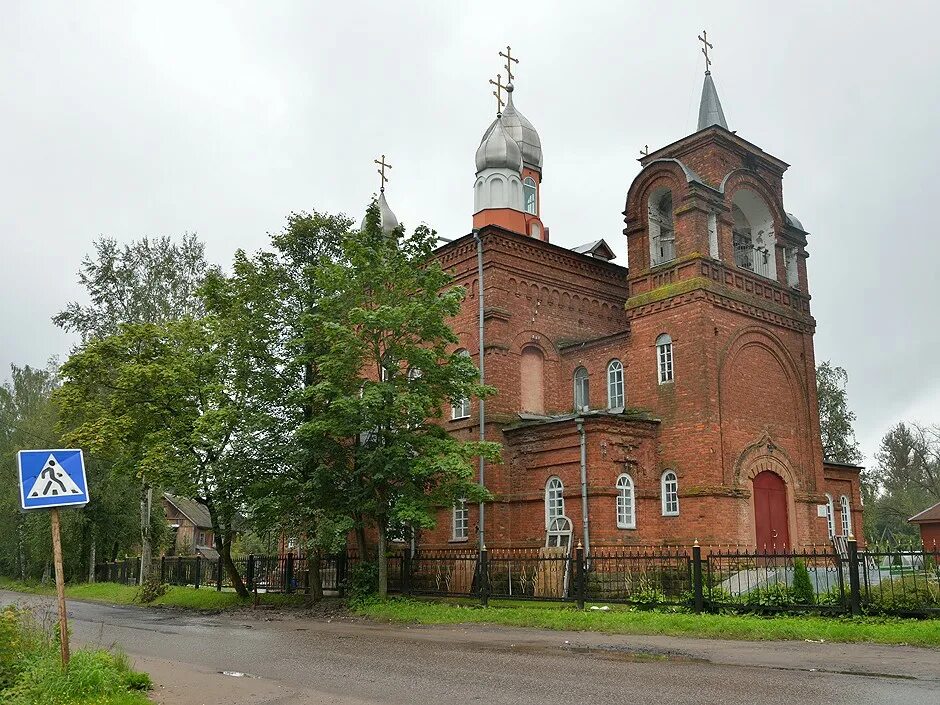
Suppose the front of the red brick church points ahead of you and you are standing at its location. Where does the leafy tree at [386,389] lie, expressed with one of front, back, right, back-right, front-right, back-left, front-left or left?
right

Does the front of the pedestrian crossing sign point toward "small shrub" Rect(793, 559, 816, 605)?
no

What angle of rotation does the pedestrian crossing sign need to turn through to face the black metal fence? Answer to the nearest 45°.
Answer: approximately 135° to its left

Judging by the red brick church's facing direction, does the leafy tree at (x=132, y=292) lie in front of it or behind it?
behind

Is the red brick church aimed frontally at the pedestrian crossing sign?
no

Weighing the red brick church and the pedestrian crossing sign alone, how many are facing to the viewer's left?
0

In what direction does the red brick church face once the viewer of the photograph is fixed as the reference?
facing the viewer and to the right of the viewer

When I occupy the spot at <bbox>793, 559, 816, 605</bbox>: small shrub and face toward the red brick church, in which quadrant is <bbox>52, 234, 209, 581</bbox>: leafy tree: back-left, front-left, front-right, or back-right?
front-left

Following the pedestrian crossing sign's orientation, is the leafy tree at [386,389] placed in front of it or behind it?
behind

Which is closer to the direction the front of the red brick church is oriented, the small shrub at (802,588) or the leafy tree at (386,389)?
the small shrub

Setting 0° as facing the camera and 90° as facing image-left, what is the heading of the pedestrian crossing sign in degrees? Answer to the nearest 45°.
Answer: approximately 0°

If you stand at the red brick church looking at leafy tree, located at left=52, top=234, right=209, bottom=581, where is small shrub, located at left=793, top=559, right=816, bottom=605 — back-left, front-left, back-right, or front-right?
back-left

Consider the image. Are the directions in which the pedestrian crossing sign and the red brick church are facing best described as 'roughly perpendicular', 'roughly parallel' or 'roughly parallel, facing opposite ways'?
roughly parallel
